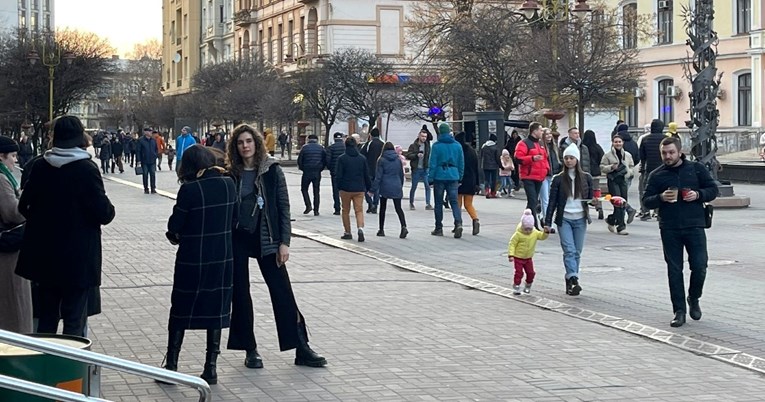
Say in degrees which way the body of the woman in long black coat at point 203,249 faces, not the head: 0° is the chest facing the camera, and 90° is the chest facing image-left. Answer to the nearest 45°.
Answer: approximately 135°

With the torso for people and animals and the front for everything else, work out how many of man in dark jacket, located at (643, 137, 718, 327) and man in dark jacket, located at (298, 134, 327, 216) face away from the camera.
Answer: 1

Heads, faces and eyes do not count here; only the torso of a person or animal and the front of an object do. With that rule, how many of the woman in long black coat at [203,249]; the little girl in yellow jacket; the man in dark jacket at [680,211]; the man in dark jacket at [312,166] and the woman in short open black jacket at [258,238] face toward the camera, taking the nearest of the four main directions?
3

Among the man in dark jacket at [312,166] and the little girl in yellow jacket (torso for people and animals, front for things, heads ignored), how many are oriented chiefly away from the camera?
1

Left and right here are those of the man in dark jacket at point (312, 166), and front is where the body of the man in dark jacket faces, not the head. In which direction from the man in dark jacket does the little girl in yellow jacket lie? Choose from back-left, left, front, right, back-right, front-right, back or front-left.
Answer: back

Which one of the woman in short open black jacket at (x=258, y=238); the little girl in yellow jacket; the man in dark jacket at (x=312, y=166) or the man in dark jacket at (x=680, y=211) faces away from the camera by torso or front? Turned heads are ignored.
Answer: the man in dark jacket at (x=312, y=166)

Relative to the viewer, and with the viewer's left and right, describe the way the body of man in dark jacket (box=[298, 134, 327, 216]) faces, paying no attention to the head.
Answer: facing away from the viewer

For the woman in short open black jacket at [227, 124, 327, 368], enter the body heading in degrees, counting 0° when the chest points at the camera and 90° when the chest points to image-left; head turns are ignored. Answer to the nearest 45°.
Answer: approximately 0°

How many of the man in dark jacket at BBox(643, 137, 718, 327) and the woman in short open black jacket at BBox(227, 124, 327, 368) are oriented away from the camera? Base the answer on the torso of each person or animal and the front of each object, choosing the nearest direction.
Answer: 0

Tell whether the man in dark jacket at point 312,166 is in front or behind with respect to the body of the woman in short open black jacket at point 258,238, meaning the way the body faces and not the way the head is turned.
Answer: behind

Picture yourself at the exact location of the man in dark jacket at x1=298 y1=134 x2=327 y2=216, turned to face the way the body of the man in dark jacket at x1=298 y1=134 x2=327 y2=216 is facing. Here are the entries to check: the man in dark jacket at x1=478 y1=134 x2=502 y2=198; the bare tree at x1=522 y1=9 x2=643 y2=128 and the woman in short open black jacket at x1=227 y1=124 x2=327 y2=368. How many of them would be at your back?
1

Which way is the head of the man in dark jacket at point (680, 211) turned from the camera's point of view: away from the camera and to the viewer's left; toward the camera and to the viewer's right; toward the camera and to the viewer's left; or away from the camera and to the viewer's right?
toward the camera and to the viewer's left
